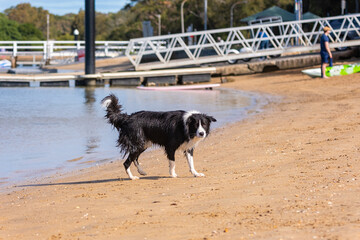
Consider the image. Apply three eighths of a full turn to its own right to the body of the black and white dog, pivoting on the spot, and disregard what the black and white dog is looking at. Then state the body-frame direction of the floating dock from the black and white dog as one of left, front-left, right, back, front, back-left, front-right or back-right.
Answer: back-right

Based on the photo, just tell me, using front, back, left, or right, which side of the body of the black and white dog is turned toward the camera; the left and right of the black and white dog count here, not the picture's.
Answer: right

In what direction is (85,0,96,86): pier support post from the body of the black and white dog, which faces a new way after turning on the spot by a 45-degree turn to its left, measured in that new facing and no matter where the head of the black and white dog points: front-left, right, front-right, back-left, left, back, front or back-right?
front-left
